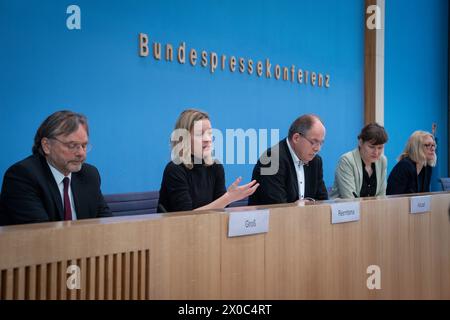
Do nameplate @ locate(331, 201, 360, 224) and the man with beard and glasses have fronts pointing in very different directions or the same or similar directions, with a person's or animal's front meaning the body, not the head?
same or similar directions

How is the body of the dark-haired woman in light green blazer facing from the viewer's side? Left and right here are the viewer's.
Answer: facing the viewer and to the right of the viewer

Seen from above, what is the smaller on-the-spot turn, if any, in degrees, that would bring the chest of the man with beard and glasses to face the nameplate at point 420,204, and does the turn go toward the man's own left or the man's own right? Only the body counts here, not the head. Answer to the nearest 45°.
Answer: approximately 45° to the man's own left

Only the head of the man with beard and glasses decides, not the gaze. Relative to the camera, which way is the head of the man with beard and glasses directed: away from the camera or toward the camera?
toward the camera

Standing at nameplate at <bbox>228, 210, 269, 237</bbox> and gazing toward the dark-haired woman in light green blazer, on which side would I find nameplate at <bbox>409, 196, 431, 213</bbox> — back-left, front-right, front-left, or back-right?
front-right

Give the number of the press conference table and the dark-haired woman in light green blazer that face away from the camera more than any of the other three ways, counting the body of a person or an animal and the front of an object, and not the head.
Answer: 0

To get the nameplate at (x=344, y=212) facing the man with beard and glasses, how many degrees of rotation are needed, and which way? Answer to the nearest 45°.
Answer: approximately 135° to its right

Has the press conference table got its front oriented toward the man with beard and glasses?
no

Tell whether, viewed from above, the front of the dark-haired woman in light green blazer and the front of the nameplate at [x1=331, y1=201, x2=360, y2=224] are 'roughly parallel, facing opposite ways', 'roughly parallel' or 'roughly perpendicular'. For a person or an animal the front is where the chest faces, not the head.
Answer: roughly parallel

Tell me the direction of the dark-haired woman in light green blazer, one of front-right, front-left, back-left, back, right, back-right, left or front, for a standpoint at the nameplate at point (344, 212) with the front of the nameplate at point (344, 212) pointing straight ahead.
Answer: back-left

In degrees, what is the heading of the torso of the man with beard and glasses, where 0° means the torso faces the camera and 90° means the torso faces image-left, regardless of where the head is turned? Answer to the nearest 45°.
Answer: approximately 315°

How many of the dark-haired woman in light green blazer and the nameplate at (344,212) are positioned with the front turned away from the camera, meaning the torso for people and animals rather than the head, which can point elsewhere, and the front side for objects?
0

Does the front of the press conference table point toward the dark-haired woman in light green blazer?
no

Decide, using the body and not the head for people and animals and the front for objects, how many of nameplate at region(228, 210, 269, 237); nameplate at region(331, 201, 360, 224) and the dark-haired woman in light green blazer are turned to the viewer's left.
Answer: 0

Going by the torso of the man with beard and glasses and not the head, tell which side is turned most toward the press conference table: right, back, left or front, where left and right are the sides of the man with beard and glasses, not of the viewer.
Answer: front
